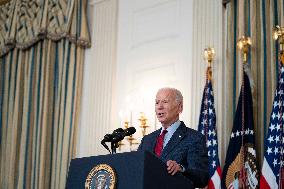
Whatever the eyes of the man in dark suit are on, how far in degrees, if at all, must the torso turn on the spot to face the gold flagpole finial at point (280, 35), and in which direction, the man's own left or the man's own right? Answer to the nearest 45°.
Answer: approximately 180°

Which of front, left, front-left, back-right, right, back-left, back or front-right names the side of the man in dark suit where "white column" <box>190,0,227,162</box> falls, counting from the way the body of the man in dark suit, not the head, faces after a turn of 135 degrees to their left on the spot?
left

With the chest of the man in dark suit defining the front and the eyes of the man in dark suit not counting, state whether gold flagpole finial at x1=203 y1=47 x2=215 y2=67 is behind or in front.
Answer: behind

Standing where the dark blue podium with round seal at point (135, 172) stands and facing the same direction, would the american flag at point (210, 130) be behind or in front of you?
behind

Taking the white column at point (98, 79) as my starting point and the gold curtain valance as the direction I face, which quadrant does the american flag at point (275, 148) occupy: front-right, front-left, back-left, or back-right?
back-left

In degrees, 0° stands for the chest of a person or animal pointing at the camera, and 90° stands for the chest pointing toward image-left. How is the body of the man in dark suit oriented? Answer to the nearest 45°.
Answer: approximately 45°

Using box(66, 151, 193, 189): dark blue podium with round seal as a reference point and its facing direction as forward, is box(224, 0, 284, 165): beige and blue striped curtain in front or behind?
behind

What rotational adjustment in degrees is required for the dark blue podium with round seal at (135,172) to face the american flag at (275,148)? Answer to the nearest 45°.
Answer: approximately 180°

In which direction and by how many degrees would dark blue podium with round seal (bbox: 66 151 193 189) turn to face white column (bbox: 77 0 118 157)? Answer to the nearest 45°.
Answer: approximately 135° to its right

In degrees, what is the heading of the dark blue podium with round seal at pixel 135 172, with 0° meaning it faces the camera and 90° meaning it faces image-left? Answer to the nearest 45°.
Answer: approximately 45°
